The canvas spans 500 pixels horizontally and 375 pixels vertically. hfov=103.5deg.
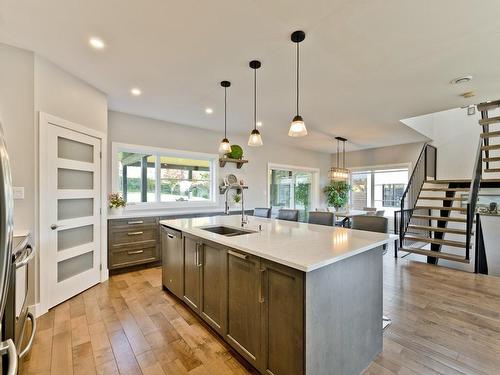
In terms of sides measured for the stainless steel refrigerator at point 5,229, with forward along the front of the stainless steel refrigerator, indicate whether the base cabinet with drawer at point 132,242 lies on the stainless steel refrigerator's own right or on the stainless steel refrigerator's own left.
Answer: on the stainless steel refrigerator's own left

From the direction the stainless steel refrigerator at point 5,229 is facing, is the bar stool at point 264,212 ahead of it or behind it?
ahead

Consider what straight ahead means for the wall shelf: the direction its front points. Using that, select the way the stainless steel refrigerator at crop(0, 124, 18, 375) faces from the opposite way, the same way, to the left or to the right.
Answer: to the left

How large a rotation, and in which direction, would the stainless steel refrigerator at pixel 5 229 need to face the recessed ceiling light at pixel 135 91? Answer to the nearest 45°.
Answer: approximately 45° to its left

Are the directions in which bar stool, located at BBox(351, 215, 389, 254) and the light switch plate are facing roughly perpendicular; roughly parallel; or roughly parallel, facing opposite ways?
roughly perpendicular

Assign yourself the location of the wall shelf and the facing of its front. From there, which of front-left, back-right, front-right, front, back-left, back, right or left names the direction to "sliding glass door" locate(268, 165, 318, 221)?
left

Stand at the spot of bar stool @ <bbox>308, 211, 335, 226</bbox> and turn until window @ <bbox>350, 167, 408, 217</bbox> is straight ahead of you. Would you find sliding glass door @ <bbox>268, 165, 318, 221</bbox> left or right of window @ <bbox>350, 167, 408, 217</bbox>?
left

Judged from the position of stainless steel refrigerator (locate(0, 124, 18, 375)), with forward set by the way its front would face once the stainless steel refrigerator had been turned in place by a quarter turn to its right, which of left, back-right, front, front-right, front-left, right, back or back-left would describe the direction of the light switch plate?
back

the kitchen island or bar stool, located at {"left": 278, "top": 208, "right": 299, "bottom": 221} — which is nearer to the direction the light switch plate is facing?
the kitchen island

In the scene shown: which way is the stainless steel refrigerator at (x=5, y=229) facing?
to the viewer's right
